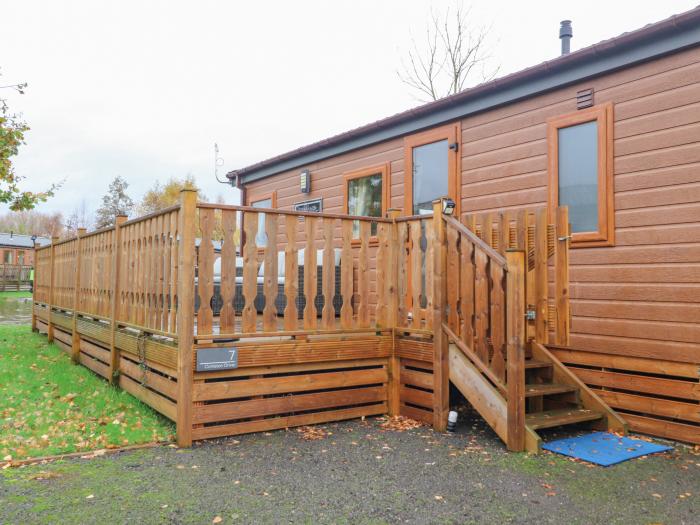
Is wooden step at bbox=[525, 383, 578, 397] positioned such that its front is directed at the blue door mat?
yes

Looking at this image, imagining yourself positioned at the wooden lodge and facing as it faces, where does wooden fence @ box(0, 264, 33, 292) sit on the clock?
The wooden fence is roughly at 3 o'clock from the wooden lodge.

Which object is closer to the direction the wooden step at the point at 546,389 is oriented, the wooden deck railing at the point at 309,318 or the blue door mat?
the blue door mat

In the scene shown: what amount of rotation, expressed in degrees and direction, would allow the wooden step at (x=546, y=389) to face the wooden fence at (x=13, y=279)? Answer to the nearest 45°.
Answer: approximately 180°

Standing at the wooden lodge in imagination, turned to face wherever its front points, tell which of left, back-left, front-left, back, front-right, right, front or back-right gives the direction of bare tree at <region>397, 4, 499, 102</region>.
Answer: back-right

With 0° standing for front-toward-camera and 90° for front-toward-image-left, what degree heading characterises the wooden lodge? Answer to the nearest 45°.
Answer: approximately 45°

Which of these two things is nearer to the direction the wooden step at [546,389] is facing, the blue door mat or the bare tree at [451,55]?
the blue door mat

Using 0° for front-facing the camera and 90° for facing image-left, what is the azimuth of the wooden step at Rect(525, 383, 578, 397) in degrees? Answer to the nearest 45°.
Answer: approximately 315°

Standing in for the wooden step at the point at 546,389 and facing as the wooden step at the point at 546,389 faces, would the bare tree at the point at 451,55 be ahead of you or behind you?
behind
